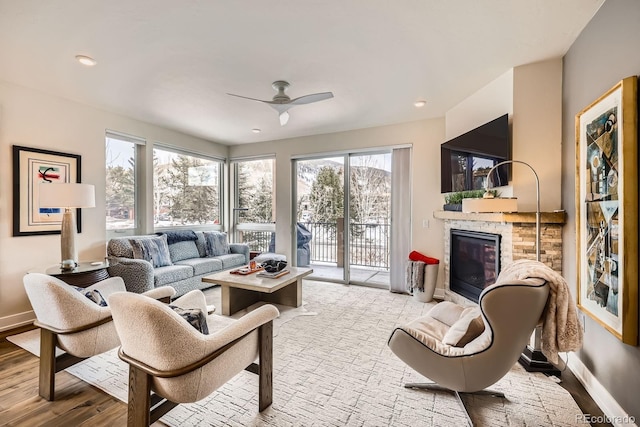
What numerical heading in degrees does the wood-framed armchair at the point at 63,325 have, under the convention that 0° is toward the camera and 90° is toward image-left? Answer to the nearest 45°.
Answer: approximately 225°

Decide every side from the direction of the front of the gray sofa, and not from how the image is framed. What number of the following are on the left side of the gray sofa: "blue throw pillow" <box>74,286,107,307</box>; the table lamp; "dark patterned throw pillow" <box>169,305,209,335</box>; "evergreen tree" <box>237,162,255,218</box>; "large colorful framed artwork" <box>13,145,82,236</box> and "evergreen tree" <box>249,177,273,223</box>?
2

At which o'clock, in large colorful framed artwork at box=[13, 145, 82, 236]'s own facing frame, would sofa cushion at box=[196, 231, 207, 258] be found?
The sofa cushion is roughly at 10 o'clock from the large colorful framed artwork.

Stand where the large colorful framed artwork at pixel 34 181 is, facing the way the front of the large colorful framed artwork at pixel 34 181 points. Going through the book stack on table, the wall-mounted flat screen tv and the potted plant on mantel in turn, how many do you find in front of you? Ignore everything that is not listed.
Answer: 3

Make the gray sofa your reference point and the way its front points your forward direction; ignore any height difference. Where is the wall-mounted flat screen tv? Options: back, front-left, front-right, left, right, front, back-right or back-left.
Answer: front

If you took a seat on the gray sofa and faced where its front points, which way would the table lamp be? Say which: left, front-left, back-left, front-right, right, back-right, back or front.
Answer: right

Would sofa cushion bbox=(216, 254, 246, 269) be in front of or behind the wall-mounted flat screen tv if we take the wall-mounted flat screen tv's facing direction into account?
in front

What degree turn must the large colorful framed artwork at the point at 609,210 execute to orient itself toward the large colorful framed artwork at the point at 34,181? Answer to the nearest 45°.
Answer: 0° — it already faces it

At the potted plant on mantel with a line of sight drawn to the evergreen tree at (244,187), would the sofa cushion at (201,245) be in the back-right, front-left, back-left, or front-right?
front-left

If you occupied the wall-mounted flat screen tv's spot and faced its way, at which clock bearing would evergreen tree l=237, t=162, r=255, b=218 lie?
The evergreen tree is roughly at 2 o'clock from the wall-mounted flat screen tv.

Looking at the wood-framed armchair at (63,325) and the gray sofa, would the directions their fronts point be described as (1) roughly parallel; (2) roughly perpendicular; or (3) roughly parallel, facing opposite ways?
roughly perpendicular

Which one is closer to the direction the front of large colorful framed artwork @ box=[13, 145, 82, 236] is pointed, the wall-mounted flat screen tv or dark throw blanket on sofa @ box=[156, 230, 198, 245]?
the wall-mounted flat screen tv

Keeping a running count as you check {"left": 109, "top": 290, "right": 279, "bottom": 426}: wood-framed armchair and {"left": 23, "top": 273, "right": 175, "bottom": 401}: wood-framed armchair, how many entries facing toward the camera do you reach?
0

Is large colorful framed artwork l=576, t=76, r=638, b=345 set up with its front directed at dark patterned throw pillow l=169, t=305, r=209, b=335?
yes

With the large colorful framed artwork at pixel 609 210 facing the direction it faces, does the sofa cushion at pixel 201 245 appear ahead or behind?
ahead

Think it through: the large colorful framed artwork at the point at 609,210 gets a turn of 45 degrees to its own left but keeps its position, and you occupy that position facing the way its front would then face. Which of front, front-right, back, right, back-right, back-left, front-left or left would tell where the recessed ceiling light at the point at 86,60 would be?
front-right

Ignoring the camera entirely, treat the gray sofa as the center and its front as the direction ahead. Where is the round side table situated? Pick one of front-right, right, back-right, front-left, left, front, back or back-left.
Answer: right

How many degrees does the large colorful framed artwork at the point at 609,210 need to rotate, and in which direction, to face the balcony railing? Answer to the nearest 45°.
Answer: approximately 90° to its right

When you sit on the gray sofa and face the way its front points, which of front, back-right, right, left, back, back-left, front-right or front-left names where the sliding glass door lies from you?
front-left

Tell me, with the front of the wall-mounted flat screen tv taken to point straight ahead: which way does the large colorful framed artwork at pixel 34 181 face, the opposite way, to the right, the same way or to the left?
the opposite way

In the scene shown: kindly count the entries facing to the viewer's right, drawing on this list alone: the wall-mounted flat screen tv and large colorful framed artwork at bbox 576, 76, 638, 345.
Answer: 0
